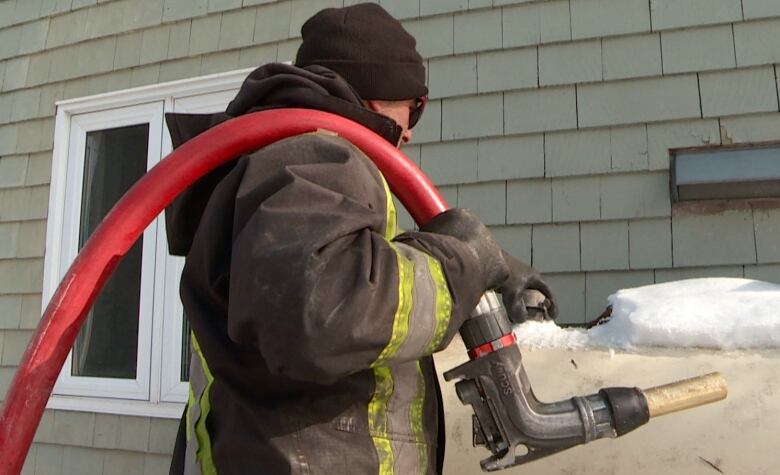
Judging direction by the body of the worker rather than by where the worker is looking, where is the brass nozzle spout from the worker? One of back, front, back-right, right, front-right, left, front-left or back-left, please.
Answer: front

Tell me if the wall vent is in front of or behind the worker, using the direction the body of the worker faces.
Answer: in front

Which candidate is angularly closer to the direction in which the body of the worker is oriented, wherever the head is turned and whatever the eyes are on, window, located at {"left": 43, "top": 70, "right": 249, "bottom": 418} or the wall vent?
the wall vent

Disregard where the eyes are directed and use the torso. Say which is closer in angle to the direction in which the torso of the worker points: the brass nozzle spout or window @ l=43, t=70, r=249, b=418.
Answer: the brass nozzle spout

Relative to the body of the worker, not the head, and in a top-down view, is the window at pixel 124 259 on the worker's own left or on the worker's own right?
on the worker's own left

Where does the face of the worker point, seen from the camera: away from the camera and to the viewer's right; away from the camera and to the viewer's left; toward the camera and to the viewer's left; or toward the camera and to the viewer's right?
away from the camera and to the viewer's right

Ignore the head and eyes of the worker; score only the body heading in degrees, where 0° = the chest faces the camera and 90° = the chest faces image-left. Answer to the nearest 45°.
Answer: approximately 270°

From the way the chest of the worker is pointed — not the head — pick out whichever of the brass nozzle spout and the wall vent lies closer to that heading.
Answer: the brass nozzle spout
